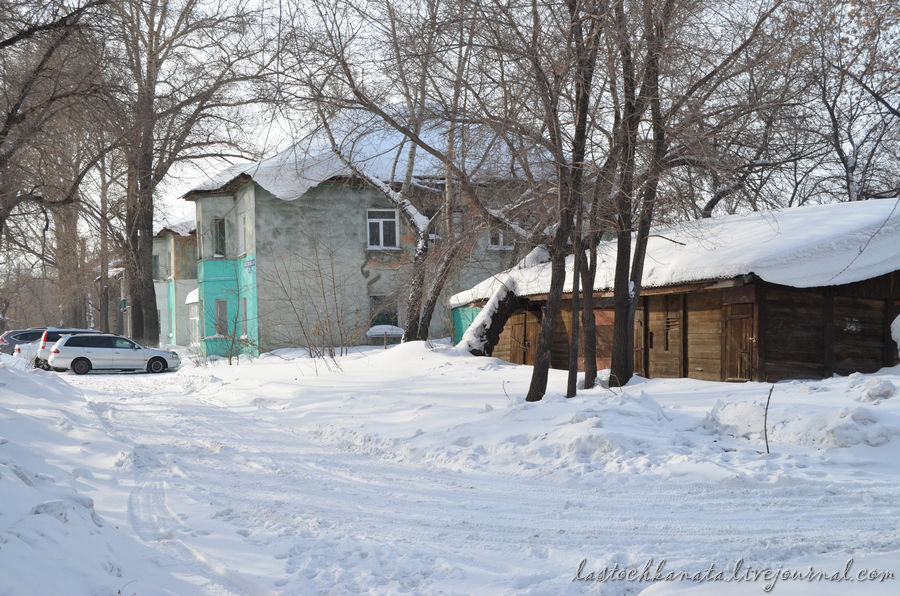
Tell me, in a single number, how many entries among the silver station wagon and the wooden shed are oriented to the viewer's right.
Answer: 1

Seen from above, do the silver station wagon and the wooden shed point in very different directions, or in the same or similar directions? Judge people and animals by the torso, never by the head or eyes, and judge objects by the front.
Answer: very different directions

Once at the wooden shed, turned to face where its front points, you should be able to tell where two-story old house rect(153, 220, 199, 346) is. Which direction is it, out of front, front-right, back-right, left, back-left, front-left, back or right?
right

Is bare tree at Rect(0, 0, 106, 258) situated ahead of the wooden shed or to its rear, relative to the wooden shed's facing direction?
ahead

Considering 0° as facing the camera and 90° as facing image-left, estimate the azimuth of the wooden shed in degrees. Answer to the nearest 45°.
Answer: approximately 45°

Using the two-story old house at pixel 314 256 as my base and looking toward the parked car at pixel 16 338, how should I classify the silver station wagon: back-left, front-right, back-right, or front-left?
front-left

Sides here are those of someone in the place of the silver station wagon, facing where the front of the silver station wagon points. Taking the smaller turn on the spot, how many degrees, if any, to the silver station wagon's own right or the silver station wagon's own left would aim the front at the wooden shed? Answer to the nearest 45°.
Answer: approximately 45° to the silver station wagon's own right

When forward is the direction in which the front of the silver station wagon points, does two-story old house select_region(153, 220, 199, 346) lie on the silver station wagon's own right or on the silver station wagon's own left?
on the silver station wagon's own left

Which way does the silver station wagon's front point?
to the viewer's right

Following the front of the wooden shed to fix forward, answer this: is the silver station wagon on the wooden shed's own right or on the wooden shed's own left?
on the wooden shed's own right

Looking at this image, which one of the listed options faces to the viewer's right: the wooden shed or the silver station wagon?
the silver station wagon

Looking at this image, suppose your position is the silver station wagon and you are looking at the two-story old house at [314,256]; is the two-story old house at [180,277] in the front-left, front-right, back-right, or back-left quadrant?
front-left
